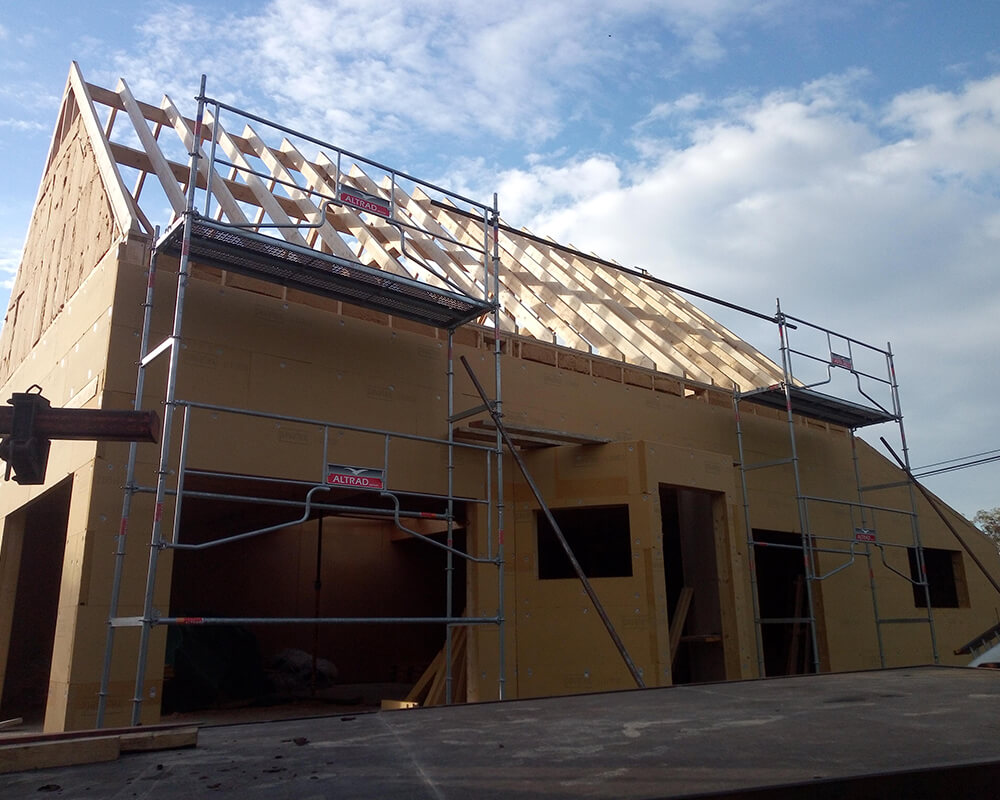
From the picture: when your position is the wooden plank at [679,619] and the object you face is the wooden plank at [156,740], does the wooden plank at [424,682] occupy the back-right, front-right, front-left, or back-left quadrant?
front-right

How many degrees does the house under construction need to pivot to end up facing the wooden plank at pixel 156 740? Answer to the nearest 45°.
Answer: approximately 45° to its right

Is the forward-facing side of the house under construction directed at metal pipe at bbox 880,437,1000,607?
no

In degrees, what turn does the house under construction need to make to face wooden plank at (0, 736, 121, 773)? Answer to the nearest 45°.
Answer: approximately 45° to its right

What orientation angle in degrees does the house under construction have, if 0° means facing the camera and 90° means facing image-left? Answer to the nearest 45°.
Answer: approximately 315°
